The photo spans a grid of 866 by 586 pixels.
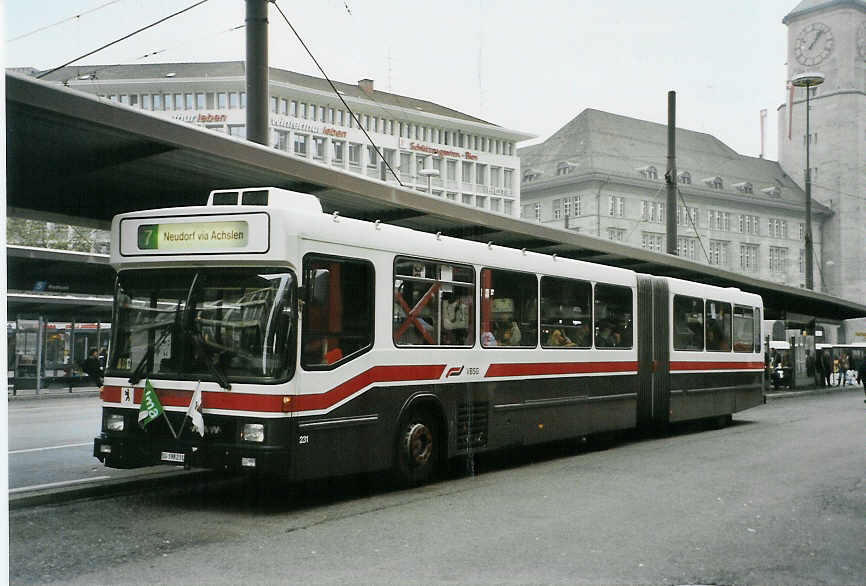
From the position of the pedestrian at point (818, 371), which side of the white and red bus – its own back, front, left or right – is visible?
back

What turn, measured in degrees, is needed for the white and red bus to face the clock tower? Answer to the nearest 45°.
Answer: approximately 180°

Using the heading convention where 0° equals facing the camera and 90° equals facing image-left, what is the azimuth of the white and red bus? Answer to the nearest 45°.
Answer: approximately 45°
